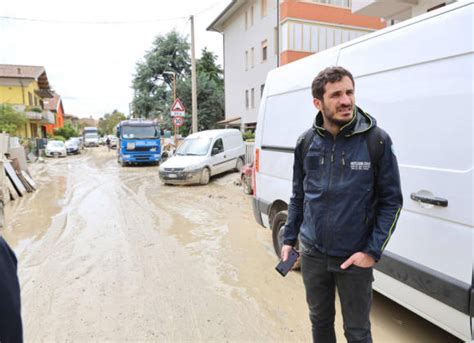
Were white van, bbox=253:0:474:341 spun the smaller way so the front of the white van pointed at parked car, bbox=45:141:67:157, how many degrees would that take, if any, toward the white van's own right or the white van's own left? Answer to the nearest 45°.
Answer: approximately 180°

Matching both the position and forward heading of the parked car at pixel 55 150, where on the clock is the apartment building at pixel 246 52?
The apartment building is roughly at 10 o'clock from the parked car.

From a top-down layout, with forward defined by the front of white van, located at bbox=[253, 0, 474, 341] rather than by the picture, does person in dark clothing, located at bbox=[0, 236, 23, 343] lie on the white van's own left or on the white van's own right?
on the white van's own right

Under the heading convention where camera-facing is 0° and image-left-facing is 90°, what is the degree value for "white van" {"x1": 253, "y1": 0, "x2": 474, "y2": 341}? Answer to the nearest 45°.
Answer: approximately 315°

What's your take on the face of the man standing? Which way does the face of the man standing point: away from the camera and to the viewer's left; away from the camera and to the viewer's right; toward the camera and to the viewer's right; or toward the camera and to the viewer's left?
toward the camera and to the viewer's right

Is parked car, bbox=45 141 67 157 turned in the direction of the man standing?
yes

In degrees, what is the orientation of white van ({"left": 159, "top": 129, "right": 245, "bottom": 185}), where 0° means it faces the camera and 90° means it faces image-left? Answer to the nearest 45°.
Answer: approximately 45°

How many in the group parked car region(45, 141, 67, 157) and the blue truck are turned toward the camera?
2

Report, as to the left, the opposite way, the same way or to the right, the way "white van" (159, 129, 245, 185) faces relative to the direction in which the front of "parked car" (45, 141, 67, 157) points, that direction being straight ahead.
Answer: to the right

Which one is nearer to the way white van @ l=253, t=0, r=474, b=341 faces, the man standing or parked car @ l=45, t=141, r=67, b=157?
the man standing
